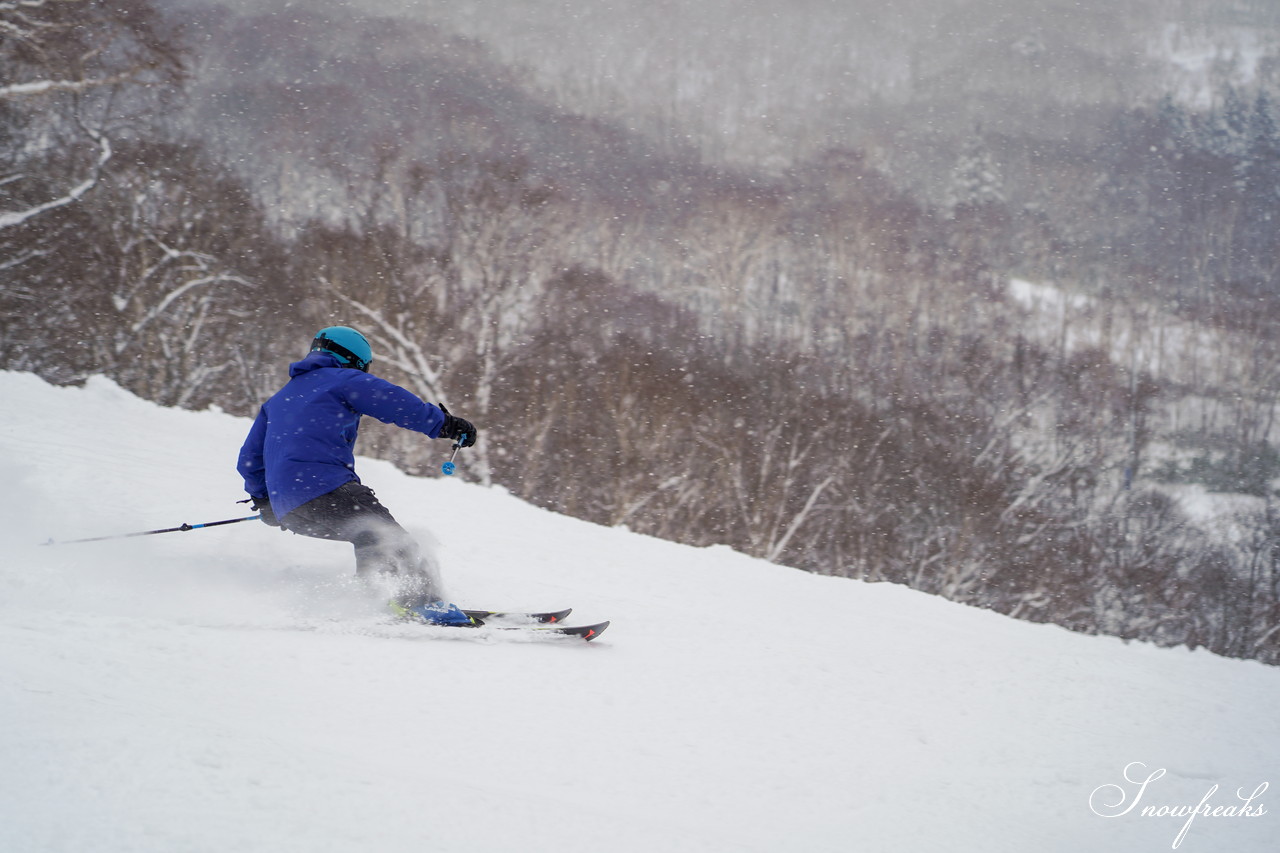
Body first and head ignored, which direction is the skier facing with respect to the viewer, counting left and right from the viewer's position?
facing away from the viewer and to the right of the viewer

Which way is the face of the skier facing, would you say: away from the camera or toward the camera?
away from the camera

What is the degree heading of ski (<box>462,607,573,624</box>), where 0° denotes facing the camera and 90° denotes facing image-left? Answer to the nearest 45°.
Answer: approximately 270°
